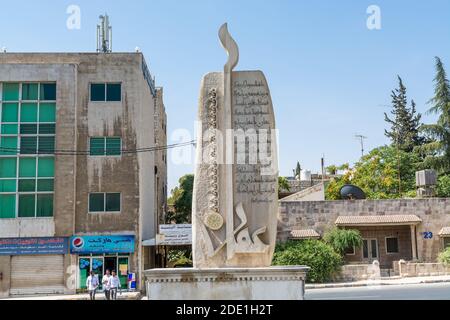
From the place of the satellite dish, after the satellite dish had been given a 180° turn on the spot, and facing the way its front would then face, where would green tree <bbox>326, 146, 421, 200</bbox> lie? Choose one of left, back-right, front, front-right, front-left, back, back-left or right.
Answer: back

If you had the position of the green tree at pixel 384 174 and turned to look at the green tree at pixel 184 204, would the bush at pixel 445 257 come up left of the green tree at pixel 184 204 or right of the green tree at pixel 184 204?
left

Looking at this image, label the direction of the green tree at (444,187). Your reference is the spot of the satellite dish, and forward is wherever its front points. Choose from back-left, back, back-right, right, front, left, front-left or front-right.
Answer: right

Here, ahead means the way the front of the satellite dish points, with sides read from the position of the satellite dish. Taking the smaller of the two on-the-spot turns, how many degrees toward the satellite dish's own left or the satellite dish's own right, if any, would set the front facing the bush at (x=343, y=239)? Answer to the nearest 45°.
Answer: approximately 180°
